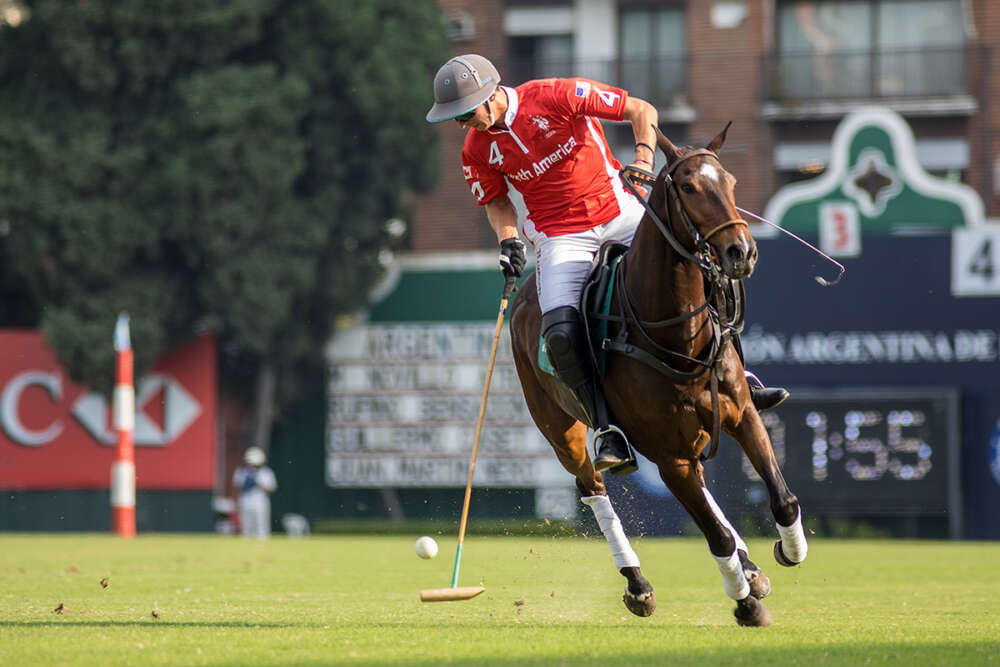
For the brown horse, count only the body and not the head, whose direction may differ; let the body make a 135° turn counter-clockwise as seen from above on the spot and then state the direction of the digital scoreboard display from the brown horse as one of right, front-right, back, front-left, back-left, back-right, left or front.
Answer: front

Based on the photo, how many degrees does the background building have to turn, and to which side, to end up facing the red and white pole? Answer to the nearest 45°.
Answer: approximately 45° to its right

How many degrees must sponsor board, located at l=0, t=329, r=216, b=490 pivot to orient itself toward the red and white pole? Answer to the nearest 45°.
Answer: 0° — it already faces it

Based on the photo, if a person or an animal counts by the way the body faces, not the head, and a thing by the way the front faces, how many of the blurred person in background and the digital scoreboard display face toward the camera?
2

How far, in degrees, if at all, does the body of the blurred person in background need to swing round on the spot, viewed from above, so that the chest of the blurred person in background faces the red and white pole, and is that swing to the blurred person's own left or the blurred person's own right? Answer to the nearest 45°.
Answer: approximately 45° to the blurred person's own right

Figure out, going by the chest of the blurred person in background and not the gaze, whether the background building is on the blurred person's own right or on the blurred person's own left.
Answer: on the blurred person's own left

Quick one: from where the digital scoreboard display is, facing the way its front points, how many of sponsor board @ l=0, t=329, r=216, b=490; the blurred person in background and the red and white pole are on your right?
3

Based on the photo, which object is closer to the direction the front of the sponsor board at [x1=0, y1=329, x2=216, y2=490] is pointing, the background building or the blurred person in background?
the blurred person in background

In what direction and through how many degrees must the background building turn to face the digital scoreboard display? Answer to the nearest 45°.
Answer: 0° — it already faces it

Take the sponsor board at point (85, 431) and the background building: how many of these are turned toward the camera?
2

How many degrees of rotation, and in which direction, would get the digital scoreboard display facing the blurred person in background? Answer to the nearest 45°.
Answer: approximately 90° to its right

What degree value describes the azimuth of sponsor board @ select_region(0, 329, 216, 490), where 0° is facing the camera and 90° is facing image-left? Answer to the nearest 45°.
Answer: approximately 0°

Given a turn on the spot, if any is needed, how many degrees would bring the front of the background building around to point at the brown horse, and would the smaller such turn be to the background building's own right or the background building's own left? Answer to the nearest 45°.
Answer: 0° — it already faces it
